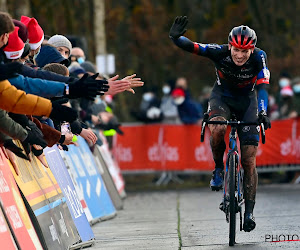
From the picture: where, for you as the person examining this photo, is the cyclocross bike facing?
facing the viewer

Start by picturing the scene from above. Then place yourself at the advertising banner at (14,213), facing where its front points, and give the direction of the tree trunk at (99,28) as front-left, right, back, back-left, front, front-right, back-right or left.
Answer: back-left

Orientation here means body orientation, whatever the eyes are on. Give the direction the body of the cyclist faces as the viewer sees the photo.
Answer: toward the camera

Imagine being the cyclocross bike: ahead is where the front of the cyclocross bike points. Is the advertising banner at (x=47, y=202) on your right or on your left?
on your right

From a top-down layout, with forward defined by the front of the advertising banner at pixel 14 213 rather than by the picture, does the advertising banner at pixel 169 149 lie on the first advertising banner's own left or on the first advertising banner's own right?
on the first advertising banner's own left

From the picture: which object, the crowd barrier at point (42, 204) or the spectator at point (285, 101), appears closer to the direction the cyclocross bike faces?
the crowd barrier

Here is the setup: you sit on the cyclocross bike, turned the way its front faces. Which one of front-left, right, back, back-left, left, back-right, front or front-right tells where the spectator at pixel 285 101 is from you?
back

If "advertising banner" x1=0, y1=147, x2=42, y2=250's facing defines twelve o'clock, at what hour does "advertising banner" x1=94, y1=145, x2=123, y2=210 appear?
"advertising banner" x1=94, y1=145, x2=123, y2=210 is roughly at 8 o'clock from "advertising banner" x1=0, y1=147, x2=42, y2=250.

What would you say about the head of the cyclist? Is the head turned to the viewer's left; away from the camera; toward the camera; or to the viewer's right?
toward the camera

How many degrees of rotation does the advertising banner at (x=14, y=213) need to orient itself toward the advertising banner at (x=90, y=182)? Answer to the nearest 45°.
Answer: approximately 135° to its left

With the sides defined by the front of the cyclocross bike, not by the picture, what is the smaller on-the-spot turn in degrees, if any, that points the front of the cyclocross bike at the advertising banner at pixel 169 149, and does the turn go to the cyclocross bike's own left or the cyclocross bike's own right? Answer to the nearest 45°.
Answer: approximately 180°

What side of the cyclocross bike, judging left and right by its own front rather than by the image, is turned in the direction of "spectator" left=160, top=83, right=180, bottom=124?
back
